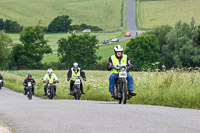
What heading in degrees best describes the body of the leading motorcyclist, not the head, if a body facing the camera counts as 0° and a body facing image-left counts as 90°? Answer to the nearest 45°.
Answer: approximately 0°

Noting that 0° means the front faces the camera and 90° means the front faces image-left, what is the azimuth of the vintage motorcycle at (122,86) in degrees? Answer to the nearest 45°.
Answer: approximately 0°
